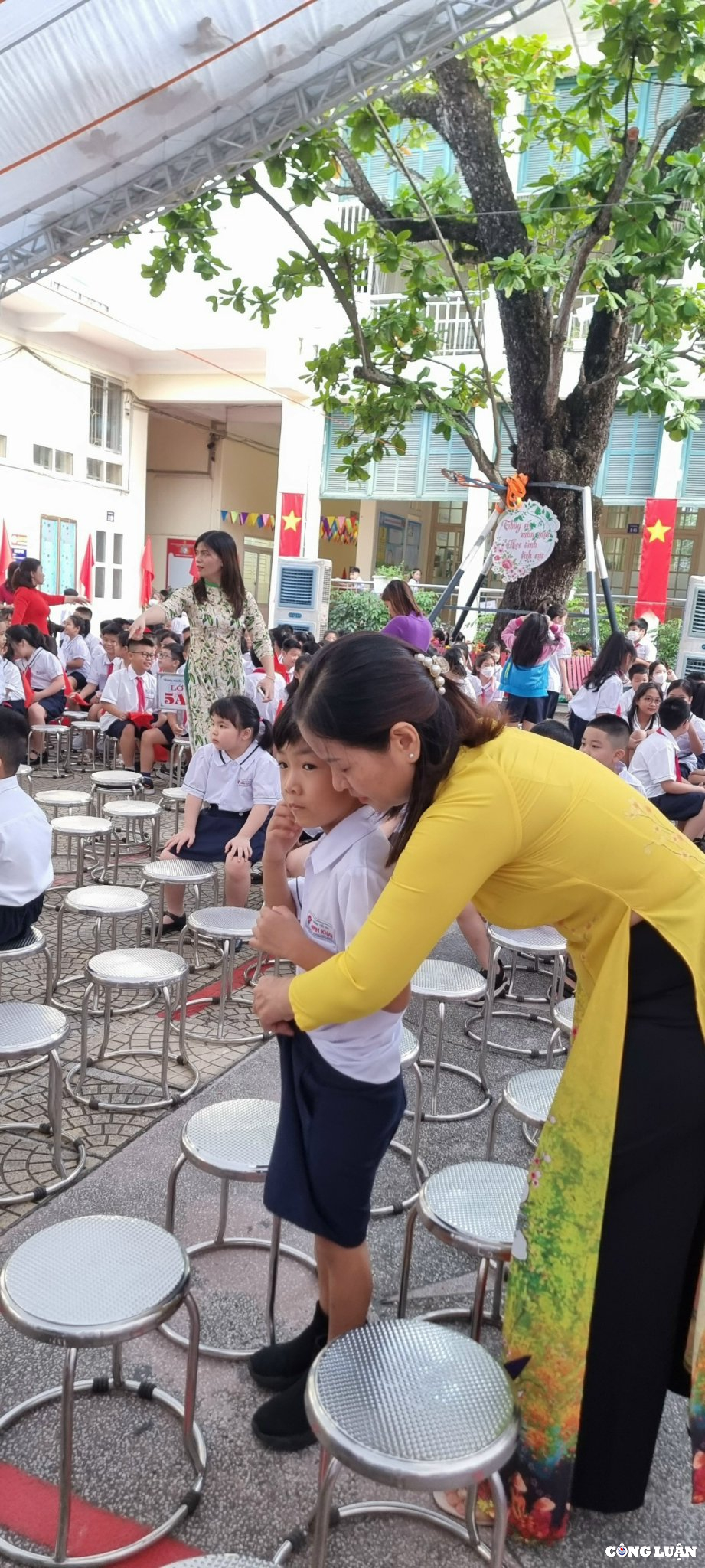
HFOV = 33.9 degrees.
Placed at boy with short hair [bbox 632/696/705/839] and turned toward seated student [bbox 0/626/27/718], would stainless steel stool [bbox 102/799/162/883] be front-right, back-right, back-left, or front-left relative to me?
front-left

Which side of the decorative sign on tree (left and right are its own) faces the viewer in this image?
front

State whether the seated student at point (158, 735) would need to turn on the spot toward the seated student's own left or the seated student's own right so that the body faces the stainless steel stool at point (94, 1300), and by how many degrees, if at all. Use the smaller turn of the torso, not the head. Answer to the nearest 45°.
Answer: approximately 45° to the seated student's own left

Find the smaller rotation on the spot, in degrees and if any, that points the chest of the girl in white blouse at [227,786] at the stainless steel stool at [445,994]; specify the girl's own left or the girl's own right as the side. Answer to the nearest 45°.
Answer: approximately 90° to the girl's own left

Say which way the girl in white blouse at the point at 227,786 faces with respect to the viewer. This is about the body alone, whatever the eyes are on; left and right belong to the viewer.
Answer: facing the viewer and to the left of the viewer

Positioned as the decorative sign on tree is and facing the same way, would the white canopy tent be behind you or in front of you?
in front

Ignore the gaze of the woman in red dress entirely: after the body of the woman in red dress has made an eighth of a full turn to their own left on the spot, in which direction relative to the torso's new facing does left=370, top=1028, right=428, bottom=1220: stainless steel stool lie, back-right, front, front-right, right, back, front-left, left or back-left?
back-right

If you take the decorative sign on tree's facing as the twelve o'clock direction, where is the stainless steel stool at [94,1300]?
The stainless steel stool is roughly at 12 o'clock from the decorative sign on tree.

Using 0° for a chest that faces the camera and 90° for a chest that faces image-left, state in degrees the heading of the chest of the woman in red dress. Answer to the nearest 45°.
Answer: approximately 270°
